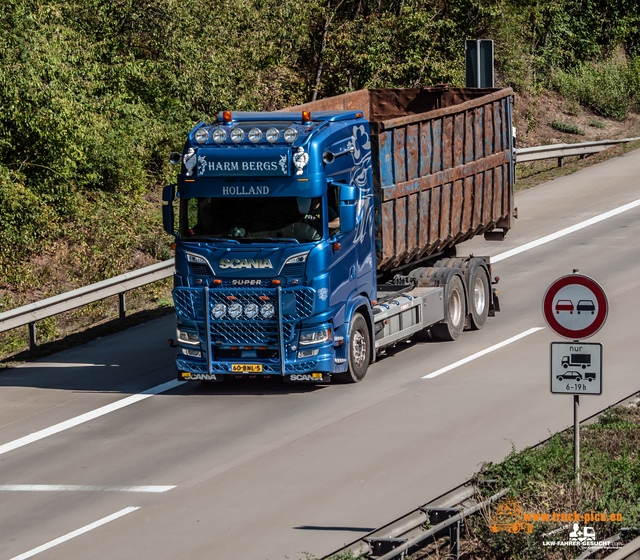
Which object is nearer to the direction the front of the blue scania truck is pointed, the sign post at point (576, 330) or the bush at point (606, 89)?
the sign post

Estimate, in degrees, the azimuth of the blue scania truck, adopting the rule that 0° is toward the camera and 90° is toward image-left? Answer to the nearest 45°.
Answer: approximately 45°

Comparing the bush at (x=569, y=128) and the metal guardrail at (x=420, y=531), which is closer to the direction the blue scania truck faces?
the metal guardrail

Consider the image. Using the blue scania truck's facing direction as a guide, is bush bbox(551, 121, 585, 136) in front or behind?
behind

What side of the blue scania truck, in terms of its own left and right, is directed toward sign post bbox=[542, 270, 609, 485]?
left

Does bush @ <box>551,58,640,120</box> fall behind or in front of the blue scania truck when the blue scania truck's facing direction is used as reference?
behind

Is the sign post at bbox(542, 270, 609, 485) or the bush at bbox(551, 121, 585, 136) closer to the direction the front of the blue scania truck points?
the sign post

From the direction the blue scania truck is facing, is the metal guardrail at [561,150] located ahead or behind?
behind

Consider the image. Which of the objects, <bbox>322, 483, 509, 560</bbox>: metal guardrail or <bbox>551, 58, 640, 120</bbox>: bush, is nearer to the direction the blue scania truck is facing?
the metal guardrail

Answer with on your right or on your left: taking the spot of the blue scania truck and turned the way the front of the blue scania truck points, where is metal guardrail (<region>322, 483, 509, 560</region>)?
on your left
